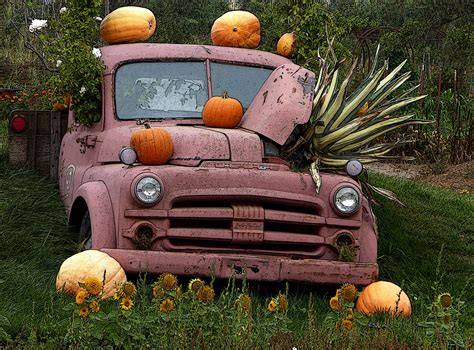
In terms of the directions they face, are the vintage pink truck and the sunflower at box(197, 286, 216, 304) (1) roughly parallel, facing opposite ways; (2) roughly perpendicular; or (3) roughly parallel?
roughly parallel

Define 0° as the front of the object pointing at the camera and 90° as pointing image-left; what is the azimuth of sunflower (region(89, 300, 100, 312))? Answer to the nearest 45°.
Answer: approximately 0°

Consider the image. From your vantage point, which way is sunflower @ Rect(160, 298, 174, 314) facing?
toward the camera

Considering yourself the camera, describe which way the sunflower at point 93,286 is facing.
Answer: facing the viewer

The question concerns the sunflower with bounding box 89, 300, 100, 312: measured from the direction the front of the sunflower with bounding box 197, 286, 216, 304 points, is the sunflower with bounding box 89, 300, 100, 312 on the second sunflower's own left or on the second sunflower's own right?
on the second sunflower's own right

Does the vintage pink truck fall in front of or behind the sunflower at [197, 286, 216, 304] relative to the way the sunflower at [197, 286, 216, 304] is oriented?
behind

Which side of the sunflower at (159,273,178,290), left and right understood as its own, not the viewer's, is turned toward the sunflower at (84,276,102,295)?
right

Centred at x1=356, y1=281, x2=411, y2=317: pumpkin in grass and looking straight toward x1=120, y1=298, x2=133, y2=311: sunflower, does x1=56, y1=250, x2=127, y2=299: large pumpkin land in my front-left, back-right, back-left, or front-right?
front-right

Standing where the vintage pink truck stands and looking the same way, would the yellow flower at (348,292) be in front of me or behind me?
in front

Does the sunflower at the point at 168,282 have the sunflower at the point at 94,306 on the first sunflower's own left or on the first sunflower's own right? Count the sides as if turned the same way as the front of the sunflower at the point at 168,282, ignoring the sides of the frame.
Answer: on the first sunflower's own right

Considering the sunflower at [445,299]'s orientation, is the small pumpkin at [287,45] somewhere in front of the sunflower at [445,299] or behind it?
behind

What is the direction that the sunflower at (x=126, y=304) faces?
toward the camera

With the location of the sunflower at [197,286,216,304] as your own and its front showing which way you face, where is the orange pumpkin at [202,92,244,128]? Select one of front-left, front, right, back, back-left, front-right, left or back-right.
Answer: back
